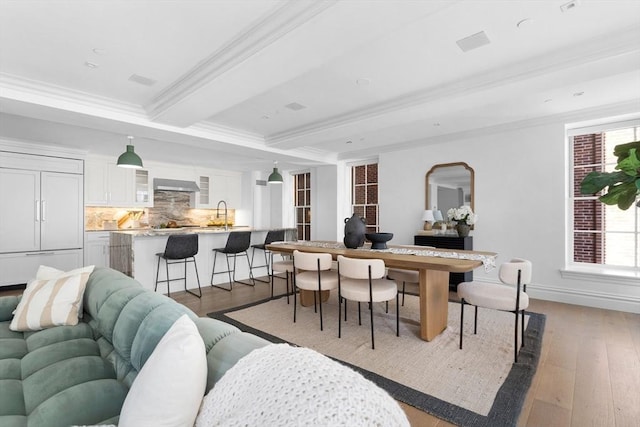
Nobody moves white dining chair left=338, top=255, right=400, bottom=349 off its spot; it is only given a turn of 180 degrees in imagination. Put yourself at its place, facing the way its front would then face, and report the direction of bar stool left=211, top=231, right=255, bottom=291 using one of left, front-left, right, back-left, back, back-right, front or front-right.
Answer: right

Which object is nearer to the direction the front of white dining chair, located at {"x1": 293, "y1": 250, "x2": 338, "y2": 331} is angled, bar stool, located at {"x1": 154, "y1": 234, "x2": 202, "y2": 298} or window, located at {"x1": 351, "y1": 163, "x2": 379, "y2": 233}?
the window

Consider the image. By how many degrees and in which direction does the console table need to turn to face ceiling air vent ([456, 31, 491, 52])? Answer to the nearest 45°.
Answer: approximately 45° to its left

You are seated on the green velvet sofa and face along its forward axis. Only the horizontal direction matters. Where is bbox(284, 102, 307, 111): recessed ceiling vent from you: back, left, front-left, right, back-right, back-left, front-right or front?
back-right

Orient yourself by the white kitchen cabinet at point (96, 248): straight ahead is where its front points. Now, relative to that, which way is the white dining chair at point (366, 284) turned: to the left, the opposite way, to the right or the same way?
to the left

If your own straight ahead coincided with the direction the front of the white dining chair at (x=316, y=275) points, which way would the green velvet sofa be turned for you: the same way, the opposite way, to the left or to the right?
the opposite way
